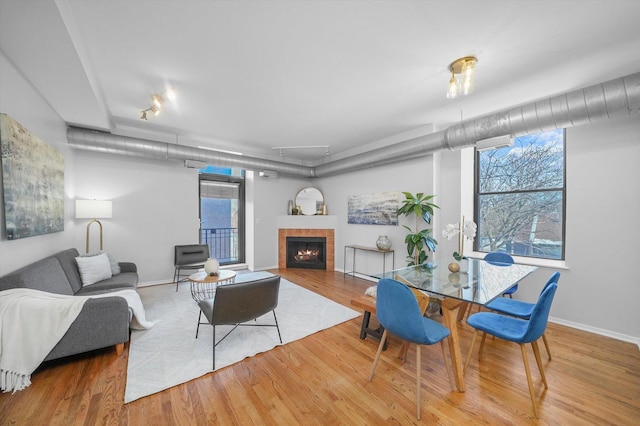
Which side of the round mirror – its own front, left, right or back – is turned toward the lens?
front

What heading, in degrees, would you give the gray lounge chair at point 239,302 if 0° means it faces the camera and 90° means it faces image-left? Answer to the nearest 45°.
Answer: approximately 135°

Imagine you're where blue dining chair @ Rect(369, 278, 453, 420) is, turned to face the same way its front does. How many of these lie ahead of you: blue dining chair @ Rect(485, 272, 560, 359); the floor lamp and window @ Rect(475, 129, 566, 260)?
2

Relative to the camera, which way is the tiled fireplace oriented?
toward the camera

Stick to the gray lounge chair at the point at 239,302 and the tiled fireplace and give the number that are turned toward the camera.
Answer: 1

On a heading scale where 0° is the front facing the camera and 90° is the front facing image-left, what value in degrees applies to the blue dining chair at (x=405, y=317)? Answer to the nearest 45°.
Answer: approximately 225°

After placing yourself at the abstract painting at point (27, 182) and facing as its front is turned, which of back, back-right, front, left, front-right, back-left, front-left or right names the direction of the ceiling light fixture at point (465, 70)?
front

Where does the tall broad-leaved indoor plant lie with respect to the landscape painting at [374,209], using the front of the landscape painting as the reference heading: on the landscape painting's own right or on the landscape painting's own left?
on the landscape painting's own left

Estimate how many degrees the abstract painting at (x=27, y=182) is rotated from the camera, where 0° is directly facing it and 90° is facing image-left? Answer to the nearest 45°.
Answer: approximately 315°

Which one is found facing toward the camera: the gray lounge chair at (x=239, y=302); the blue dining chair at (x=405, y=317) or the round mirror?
the round mirror

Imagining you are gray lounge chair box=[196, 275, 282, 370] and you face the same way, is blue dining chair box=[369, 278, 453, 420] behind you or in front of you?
behind

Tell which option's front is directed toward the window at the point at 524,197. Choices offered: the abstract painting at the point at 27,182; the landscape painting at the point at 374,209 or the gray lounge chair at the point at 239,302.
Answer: the abstract painting at the point at 27,182

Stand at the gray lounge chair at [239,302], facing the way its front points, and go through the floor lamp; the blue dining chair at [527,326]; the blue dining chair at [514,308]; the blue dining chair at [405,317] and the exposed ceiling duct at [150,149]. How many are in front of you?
2

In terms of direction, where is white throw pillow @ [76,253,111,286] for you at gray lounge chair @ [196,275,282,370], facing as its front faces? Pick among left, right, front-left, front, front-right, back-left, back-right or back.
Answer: front

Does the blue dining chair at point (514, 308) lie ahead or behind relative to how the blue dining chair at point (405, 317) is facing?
ahead
